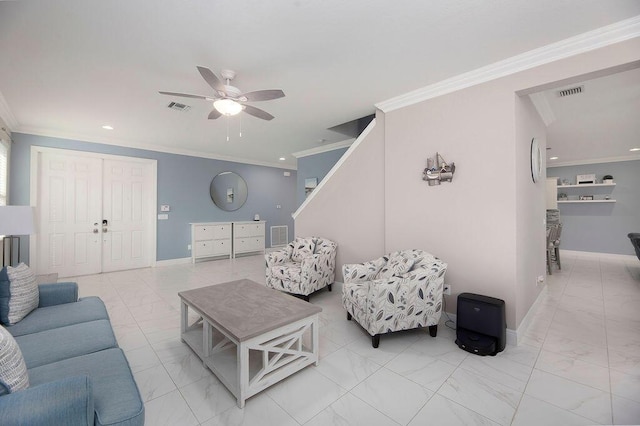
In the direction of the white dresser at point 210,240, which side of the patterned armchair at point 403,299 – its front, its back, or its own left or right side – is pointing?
right

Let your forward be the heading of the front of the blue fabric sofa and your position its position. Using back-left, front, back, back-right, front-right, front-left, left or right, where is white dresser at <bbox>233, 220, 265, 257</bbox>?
front-left

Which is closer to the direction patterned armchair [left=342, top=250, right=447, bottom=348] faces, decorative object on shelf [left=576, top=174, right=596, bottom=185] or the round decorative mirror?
the round decorative mirror

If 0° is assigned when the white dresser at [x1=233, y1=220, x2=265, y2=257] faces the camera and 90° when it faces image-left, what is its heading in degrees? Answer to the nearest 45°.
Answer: approximately 315°

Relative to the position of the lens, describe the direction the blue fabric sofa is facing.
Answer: facing to the right of the viewer

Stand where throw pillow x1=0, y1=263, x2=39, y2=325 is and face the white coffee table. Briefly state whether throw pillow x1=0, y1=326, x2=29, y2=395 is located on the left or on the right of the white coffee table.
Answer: right

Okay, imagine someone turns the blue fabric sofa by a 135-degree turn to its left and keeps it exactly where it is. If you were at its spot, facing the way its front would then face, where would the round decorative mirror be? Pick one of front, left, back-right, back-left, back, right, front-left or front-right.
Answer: right

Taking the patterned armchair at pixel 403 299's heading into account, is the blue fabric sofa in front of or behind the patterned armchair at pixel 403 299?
in front

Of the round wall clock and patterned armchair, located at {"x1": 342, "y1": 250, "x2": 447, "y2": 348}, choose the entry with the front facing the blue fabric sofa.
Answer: the patterned armchair

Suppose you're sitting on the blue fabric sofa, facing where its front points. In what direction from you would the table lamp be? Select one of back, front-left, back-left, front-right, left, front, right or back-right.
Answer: left

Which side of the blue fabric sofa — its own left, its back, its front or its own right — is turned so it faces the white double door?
left
